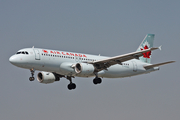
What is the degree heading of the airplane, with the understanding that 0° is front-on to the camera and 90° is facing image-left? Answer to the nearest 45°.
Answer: approximately 45°
